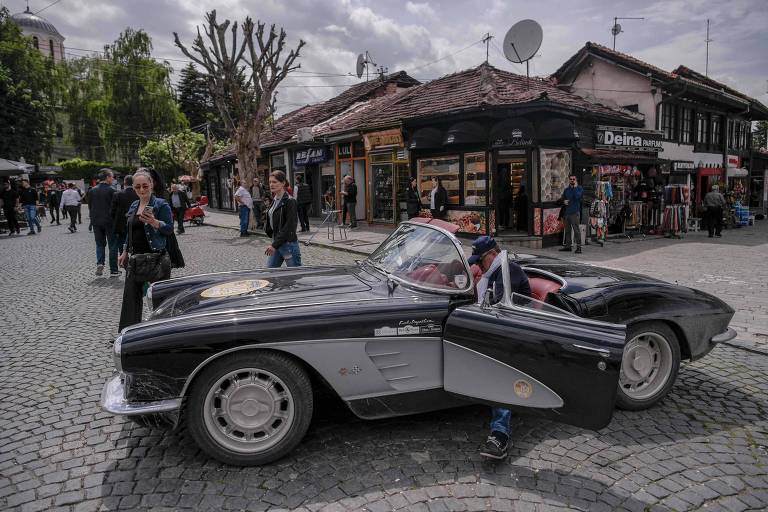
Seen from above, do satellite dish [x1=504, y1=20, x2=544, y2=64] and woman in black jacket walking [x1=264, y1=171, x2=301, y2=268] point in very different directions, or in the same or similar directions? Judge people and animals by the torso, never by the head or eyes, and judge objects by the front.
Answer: same or similar directions

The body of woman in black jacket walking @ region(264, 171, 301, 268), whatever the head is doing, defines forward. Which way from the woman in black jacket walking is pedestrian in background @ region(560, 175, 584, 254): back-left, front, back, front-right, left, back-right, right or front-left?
back

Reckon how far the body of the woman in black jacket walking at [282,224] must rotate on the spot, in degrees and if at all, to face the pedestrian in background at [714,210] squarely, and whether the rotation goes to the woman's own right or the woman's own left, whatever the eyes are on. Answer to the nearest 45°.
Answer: approximately 180°

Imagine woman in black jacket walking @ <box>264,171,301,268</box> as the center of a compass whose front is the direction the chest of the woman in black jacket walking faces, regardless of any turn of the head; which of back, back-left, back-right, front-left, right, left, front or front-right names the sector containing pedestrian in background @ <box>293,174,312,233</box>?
back-right

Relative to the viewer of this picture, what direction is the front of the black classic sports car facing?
facing to the left of the viewer

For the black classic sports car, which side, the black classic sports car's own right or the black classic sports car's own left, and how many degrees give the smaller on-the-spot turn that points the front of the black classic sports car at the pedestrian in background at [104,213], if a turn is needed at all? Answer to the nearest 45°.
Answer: approximately 45° to the black classic sports car's own right

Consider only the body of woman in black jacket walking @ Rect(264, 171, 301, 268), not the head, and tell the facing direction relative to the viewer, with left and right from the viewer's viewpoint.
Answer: facing the viewer and to the left of the viewer

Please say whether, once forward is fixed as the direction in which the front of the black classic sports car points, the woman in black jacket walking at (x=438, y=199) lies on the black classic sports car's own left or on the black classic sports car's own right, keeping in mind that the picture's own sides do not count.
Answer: on the black classic sports car's own right

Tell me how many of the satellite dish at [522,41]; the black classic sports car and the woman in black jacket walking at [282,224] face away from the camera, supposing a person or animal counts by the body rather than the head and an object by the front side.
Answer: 0

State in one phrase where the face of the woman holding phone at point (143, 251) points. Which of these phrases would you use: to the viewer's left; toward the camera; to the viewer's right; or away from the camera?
toward the camera

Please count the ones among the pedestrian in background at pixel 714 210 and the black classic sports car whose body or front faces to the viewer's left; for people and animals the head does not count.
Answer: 1

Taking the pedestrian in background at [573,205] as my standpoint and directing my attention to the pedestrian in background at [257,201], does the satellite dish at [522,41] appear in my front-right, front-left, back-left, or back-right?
front-right
